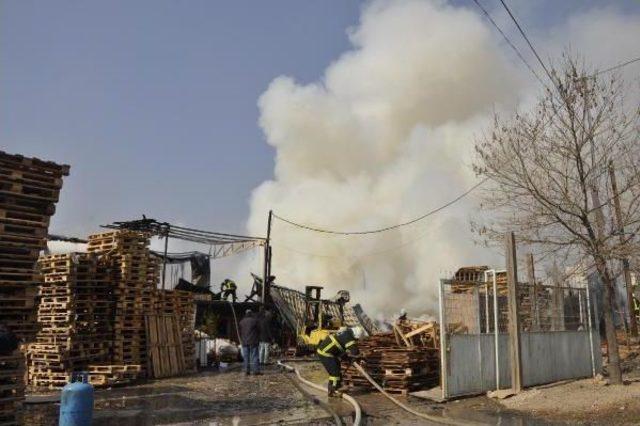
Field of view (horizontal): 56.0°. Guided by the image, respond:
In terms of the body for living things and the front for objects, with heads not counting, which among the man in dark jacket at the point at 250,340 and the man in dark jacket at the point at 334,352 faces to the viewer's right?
the man in dark jacket at the point at 334,352

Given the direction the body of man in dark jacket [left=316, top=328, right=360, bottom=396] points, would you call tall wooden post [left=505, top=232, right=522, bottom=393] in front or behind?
in front

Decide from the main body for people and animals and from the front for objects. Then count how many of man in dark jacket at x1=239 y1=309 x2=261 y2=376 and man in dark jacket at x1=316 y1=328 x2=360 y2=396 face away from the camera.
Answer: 1

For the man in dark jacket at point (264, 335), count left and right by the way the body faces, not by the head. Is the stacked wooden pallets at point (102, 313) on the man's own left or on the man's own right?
on the man's own left

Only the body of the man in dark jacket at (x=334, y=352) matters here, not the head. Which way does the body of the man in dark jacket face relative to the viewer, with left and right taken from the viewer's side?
facing to the right of the viewer

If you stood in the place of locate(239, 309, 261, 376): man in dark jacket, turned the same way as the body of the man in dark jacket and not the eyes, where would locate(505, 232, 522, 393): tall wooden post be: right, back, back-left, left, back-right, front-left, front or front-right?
back-right

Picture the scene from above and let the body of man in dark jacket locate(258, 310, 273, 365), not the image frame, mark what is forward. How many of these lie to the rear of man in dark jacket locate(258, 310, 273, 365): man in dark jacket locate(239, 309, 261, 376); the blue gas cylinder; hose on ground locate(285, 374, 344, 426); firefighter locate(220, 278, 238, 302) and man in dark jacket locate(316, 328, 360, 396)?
4

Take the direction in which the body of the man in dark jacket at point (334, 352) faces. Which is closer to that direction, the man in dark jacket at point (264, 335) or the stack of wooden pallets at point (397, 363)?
the stack of wooden pallets

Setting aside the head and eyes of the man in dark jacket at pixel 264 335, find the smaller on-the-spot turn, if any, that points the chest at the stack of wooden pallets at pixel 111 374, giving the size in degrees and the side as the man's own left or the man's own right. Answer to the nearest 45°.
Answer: approximately 135° to the man's own left

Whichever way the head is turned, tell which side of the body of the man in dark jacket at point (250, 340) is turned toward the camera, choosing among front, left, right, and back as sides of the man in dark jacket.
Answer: back

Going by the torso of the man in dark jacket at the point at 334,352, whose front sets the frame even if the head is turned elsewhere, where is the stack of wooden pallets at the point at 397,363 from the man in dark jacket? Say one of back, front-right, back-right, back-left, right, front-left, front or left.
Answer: front-left

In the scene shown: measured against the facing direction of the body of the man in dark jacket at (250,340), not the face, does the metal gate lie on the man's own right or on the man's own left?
on the man's own right

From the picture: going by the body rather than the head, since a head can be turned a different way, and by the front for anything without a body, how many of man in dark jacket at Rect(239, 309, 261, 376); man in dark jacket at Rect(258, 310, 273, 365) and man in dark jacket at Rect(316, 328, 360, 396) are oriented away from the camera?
2

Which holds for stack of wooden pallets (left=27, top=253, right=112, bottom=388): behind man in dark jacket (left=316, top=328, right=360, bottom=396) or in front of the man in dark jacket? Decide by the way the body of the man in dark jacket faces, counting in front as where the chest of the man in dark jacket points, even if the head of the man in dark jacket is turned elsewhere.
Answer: behind

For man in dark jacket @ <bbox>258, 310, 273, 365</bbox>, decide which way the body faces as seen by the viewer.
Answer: away from the camera

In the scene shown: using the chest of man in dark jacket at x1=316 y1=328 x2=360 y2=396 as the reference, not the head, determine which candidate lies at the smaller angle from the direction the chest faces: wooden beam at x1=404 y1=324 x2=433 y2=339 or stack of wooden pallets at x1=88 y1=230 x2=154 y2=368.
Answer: the wooden beam

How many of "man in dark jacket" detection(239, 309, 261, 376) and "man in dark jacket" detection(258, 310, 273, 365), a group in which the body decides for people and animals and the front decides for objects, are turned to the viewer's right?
0

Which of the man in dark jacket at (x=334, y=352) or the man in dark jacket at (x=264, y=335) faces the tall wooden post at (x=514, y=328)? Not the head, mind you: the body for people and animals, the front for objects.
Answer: the man in dark jacket at (x=334, y=352)
